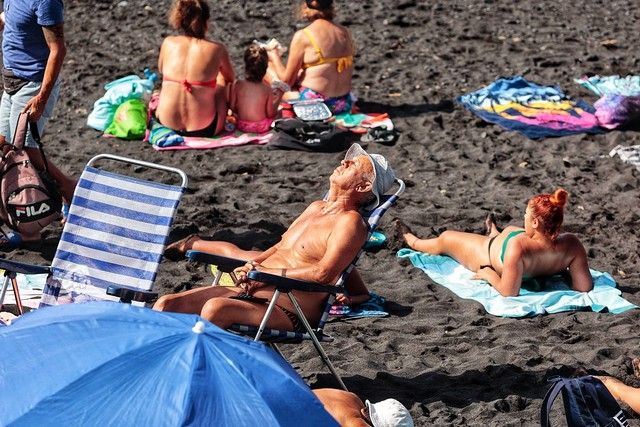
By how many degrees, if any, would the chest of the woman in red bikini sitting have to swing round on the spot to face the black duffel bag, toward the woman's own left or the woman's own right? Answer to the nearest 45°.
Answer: approximately 135° to the woman's own right

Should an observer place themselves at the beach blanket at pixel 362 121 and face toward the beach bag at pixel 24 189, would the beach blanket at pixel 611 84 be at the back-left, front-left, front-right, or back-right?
back-left

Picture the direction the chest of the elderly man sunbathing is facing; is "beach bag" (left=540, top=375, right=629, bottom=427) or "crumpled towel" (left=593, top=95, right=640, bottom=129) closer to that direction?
the beach bag

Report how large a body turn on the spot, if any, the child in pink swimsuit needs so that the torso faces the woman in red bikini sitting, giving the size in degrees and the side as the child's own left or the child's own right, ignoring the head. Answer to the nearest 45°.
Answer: approximately 90° to the child's own left

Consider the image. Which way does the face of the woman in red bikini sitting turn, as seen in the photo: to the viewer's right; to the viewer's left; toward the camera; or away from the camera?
away from the camera

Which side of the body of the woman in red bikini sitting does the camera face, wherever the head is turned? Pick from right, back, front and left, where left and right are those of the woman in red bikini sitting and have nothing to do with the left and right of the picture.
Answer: back

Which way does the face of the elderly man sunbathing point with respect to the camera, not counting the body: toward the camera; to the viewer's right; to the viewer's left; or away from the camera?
to the viewer's left

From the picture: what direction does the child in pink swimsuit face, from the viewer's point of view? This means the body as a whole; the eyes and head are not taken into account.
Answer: away from the camera
